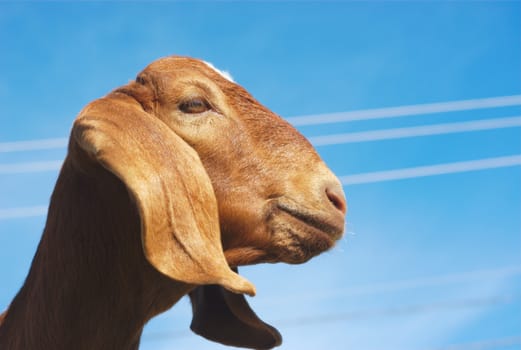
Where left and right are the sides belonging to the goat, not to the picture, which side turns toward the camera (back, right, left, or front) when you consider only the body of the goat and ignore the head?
right
